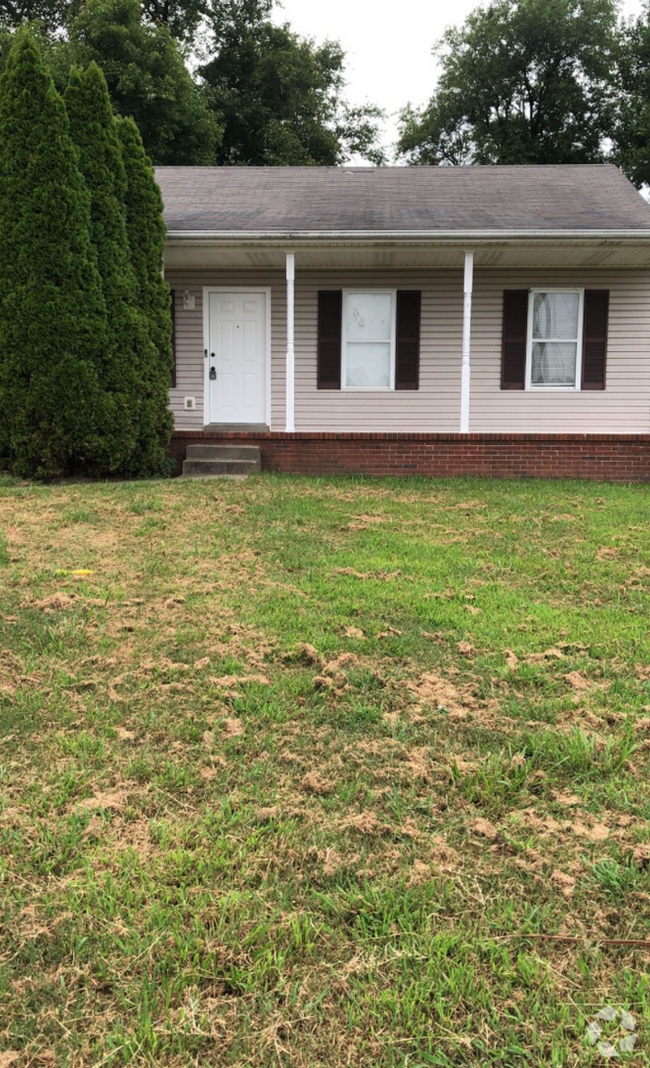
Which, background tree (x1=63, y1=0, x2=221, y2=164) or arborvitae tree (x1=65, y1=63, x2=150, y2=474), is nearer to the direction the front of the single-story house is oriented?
the arborvitae tree

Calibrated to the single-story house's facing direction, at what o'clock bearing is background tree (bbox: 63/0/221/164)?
The background tree is roughly at 5 o'clock from the single-story house.

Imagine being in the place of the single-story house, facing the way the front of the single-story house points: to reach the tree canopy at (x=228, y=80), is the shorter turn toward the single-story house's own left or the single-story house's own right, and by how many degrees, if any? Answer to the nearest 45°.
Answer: approximately 180°

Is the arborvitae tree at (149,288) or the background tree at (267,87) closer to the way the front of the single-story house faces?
the arborvitae tree

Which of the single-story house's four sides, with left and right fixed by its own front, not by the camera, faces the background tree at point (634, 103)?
back

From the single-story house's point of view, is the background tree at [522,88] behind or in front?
behind

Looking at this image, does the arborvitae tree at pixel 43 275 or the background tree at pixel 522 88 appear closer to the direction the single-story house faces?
the arborvitae tree

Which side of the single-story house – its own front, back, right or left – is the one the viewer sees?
front

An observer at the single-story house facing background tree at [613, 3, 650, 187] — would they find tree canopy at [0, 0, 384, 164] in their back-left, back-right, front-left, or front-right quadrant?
front-left

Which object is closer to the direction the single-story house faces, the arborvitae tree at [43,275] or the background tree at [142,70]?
the arborvitae tree

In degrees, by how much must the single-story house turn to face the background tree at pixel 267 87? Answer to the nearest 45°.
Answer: approximately 180°

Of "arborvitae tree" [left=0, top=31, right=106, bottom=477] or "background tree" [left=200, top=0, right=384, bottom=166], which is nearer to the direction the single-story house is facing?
the arborvitae tree
